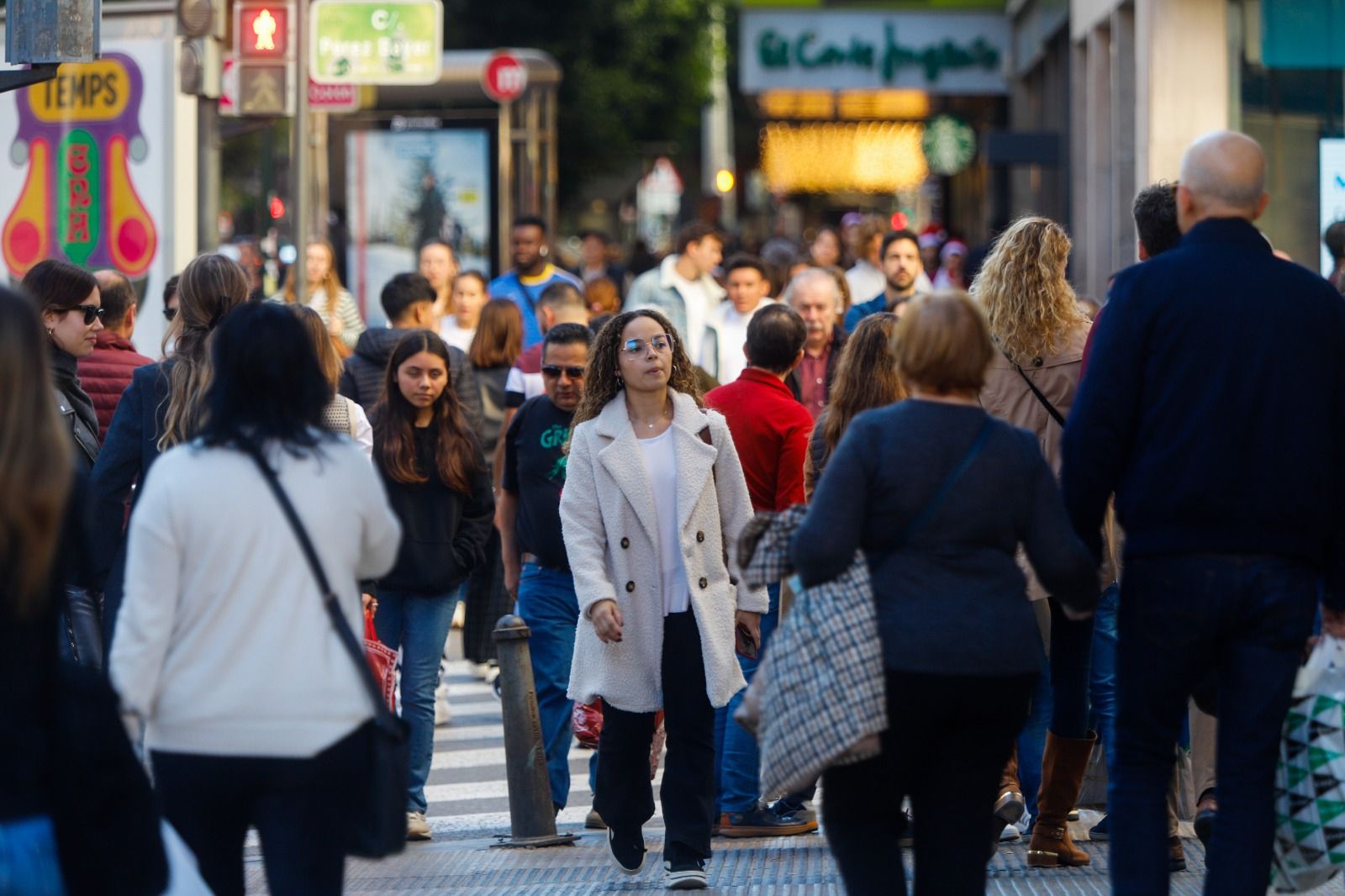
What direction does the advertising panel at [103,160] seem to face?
toward the camera

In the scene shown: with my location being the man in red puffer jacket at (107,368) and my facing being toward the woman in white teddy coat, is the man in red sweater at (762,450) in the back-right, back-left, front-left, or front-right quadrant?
front-left

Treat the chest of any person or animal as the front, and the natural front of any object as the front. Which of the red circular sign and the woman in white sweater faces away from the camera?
the woman in white sweater

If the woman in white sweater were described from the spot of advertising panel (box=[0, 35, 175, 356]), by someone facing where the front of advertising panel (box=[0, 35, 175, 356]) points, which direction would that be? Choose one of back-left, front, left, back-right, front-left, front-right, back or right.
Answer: front

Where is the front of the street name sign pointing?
toward the camera

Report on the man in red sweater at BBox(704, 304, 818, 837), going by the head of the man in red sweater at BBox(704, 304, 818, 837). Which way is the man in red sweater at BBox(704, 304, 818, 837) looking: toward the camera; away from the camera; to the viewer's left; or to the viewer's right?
away from the camera

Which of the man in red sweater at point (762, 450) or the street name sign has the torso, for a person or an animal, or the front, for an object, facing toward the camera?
the street name sign

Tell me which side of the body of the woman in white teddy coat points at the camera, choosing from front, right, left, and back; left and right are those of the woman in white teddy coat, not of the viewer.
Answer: front

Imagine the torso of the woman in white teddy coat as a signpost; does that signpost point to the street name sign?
no

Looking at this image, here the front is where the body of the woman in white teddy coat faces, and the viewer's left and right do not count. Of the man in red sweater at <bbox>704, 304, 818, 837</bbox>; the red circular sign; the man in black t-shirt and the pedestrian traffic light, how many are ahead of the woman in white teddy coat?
0

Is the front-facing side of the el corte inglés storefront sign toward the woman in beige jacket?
yes

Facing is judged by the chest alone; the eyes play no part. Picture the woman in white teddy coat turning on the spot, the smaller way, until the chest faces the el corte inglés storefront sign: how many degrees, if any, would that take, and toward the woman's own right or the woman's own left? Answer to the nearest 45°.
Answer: approximately 180°

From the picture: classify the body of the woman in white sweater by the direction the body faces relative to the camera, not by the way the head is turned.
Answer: away from the camera

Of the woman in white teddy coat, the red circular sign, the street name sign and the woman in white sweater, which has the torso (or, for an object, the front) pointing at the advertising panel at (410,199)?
the woman in white sweater

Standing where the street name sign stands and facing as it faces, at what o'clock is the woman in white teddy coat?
The woman in white teddy coat is roughly at 12 o'clock from the street name sign.

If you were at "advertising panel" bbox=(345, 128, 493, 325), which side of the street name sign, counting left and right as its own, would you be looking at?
back

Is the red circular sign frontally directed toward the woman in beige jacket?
yes

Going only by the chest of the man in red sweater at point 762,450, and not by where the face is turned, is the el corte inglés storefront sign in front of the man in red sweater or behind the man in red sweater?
in front

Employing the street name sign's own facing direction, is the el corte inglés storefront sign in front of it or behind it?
behind
